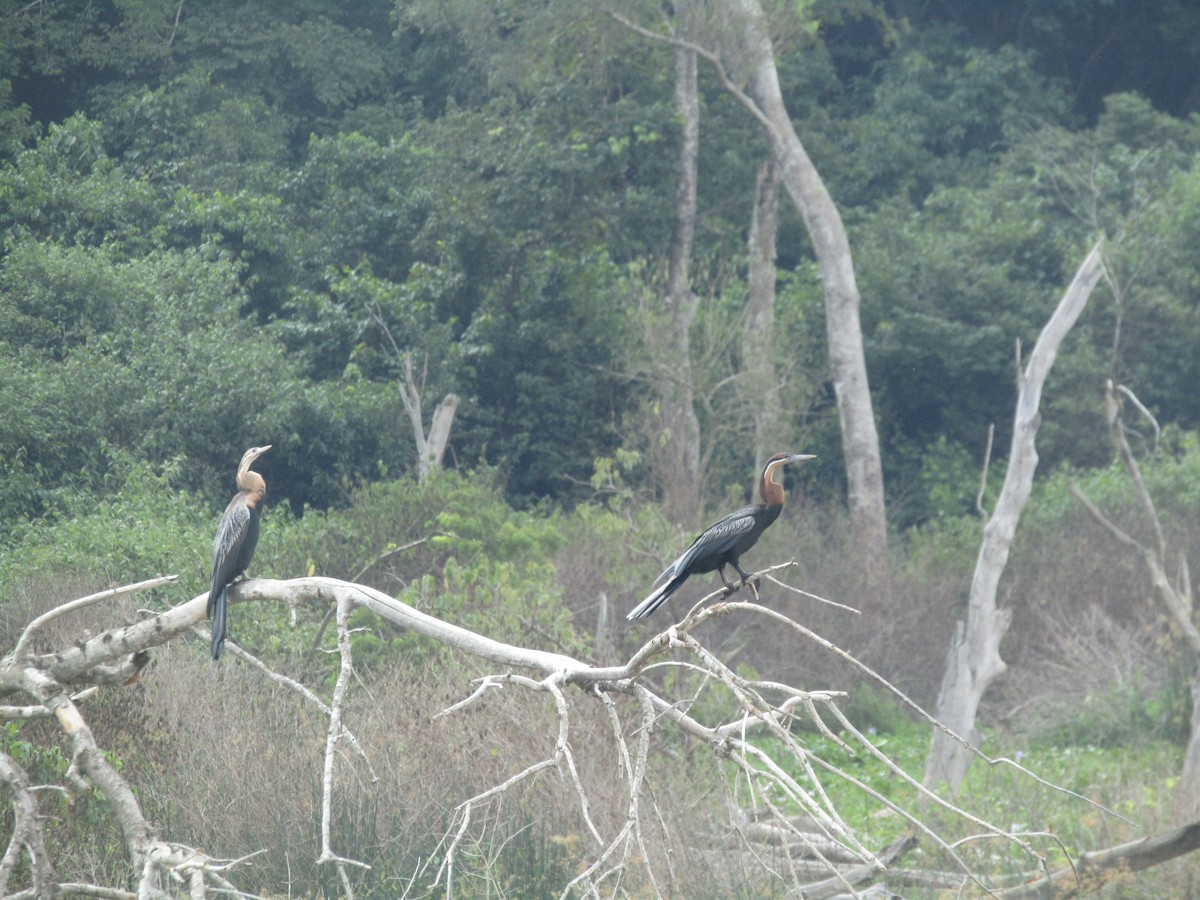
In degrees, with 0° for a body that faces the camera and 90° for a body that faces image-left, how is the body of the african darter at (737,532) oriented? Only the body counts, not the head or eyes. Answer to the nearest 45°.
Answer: approximately 270°

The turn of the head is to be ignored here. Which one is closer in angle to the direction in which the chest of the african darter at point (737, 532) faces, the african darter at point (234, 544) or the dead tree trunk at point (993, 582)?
the dead tree trunk

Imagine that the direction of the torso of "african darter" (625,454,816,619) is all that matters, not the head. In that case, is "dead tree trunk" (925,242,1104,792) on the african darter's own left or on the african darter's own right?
on the african darter's own left

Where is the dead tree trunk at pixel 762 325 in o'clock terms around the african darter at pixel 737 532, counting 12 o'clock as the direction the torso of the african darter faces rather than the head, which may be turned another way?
The dead tree trunk is roughly at 9 o'clock from the african darter.

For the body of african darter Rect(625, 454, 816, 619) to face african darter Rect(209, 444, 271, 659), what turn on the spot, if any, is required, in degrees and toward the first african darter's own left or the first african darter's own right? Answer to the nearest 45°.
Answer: approximately 180°

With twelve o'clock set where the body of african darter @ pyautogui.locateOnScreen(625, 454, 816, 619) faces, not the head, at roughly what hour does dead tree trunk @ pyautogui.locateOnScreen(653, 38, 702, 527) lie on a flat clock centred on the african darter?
The dead tree trunk is roughly at 9 o'clock from the african darter.

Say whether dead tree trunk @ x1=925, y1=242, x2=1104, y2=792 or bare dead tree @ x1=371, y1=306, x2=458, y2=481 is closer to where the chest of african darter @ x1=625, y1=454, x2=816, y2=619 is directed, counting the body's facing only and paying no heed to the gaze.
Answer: the dead tree trunk

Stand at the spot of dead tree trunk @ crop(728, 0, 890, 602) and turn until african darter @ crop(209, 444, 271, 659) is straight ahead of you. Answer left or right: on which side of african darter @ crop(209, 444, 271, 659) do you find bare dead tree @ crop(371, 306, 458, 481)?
right
